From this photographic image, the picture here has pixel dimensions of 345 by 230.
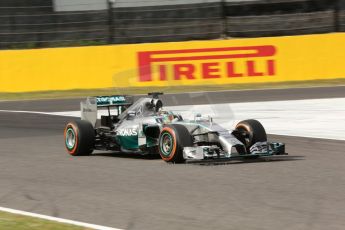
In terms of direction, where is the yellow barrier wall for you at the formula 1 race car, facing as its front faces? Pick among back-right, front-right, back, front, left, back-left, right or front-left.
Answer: back-left
